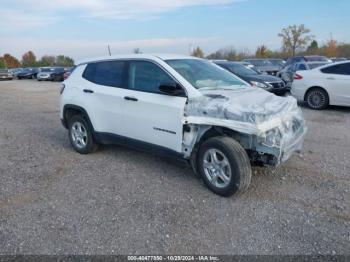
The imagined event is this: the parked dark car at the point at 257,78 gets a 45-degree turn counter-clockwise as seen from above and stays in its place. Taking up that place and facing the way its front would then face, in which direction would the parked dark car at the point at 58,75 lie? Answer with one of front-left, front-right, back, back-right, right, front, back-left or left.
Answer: back-left

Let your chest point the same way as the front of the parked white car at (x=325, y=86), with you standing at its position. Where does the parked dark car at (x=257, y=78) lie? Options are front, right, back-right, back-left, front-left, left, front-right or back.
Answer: back-left

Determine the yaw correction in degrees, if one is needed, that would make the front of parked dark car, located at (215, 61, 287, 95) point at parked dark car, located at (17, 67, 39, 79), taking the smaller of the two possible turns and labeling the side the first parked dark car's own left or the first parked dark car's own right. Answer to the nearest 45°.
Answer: approximately 180°

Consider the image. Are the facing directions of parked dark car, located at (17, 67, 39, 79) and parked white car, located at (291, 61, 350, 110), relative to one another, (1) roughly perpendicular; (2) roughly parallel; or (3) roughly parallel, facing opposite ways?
roughly perpendicular

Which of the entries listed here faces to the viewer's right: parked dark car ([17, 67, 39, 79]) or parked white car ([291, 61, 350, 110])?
the parked white car

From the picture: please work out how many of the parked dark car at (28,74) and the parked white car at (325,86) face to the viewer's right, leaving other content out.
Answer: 1

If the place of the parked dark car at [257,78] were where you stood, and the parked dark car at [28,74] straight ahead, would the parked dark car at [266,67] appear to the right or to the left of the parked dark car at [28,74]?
right

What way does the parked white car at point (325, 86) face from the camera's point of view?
to the viewer's right

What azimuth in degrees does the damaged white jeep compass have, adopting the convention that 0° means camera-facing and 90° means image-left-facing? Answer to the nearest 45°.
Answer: approximately 315°

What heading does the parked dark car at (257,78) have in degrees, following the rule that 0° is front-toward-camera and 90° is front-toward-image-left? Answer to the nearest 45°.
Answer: approximately 315°

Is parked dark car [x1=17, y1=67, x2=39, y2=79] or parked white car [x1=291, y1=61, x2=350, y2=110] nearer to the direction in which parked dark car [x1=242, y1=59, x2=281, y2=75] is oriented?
the parked white car
